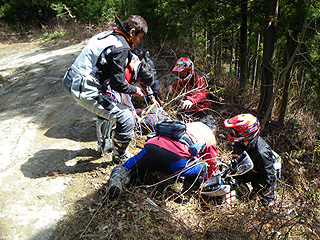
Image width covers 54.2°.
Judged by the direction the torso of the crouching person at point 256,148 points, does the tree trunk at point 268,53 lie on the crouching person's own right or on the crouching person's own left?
on the crouching person's own right

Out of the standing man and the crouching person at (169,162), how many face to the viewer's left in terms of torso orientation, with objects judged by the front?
0

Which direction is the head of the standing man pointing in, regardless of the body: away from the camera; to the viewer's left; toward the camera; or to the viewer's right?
to the viewer's right

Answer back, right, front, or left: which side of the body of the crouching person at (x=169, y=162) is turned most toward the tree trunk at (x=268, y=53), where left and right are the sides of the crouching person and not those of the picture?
front

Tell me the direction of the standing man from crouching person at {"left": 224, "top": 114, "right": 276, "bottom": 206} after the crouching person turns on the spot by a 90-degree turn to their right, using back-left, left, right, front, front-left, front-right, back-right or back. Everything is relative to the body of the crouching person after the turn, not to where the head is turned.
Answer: left

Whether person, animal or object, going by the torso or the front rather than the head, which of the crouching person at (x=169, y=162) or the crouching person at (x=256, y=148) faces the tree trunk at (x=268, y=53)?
the crouching person at (x=169, y=162)

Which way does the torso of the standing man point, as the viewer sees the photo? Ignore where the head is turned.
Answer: to the viewer's right

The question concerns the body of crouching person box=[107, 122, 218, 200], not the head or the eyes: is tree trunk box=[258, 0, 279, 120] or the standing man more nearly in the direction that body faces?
the tree trunk

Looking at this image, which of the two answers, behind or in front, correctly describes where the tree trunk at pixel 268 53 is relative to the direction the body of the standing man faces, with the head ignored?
in front

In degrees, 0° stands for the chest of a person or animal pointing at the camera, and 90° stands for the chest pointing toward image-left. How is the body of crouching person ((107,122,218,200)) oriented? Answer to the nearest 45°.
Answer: approximately 225°

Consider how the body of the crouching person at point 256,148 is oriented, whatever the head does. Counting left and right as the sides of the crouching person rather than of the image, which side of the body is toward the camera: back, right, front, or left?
left
